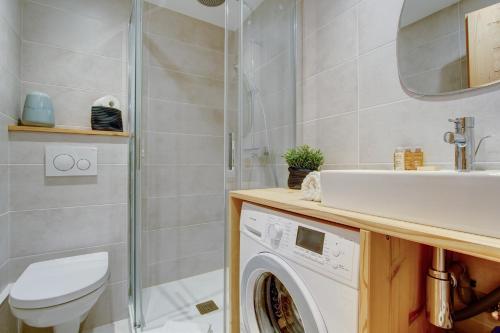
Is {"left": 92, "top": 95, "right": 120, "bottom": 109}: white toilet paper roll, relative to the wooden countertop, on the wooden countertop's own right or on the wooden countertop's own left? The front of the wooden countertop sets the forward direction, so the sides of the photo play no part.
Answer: on the wooden countertop's own right

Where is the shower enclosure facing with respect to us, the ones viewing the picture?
facing the viewer

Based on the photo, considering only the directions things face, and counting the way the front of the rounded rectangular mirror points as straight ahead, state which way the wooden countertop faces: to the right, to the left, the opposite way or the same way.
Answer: the same way

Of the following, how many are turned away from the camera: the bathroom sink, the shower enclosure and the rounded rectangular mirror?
0

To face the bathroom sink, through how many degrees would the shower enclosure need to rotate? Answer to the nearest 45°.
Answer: approximately 45° to its left

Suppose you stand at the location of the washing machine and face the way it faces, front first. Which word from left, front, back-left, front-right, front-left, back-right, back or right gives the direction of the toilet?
front-right

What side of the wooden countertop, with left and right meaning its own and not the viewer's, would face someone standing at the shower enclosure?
right

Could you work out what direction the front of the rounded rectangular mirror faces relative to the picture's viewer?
facing the viewer and to the left of the viewer

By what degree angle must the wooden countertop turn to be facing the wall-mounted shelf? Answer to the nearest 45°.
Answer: approximately 45° to its right

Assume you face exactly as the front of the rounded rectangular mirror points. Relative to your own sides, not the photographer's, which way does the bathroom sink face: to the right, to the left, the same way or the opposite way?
the same way

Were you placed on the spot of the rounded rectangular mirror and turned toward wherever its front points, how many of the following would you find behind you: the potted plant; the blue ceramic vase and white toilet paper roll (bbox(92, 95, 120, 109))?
0

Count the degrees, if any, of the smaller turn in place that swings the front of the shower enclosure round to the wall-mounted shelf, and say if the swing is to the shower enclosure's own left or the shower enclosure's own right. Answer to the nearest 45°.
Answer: approximately 90° to the shower enclosure's own right

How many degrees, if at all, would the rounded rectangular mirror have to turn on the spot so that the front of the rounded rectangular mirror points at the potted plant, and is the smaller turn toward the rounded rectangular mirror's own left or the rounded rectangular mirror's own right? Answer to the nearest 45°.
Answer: approximately 45° to the rounded rectangular mirror's own right
